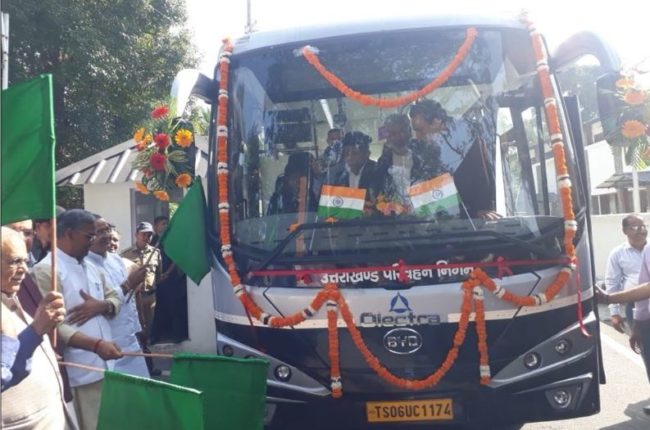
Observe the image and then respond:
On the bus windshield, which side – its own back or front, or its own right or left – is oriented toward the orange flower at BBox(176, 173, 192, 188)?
right

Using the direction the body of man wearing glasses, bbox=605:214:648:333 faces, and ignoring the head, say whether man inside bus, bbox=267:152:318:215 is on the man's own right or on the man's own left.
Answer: on the man's own right

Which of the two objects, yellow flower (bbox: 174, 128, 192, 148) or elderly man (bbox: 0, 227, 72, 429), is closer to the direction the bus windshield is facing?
the elderly man

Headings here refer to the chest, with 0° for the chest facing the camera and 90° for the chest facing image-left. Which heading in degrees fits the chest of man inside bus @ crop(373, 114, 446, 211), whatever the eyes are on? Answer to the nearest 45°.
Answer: approximately 0°

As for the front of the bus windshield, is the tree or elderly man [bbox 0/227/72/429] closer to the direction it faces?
the elderly man
